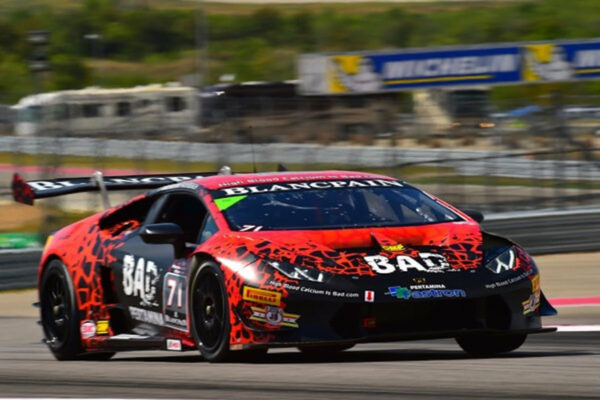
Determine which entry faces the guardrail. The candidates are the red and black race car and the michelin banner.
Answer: the michelin banner

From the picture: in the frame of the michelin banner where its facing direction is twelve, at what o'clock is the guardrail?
The guardrail is roughly at 12 o'clock from the michelin banner.

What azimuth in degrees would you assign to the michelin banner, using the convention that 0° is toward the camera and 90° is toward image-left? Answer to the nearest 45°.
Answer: approximately 0°

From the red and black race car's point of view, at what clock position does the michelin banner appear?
The michelin banner is roughly at 8 o'clock from the red and black race car.

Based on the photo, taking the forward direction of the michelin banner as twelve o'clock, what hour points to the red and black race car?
The red and black race car is roughly at 12 o'clock from the michelin banner.

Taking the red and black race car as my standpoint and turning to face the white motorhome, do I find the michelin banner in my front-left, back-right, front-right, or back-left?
front-right

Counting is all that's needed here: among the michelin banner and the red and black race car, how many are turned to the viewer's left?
0

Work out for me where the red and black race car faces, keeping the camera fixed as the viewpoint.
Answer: facing the viewer and to the right of the viewer

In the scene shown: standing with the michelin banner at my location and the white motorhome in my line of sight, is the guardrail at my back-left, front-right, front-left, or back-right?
front-left

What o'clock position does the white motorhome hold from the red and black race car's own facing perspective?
The white motorhome is roughly at 7 o'clock from the red and black race car.
